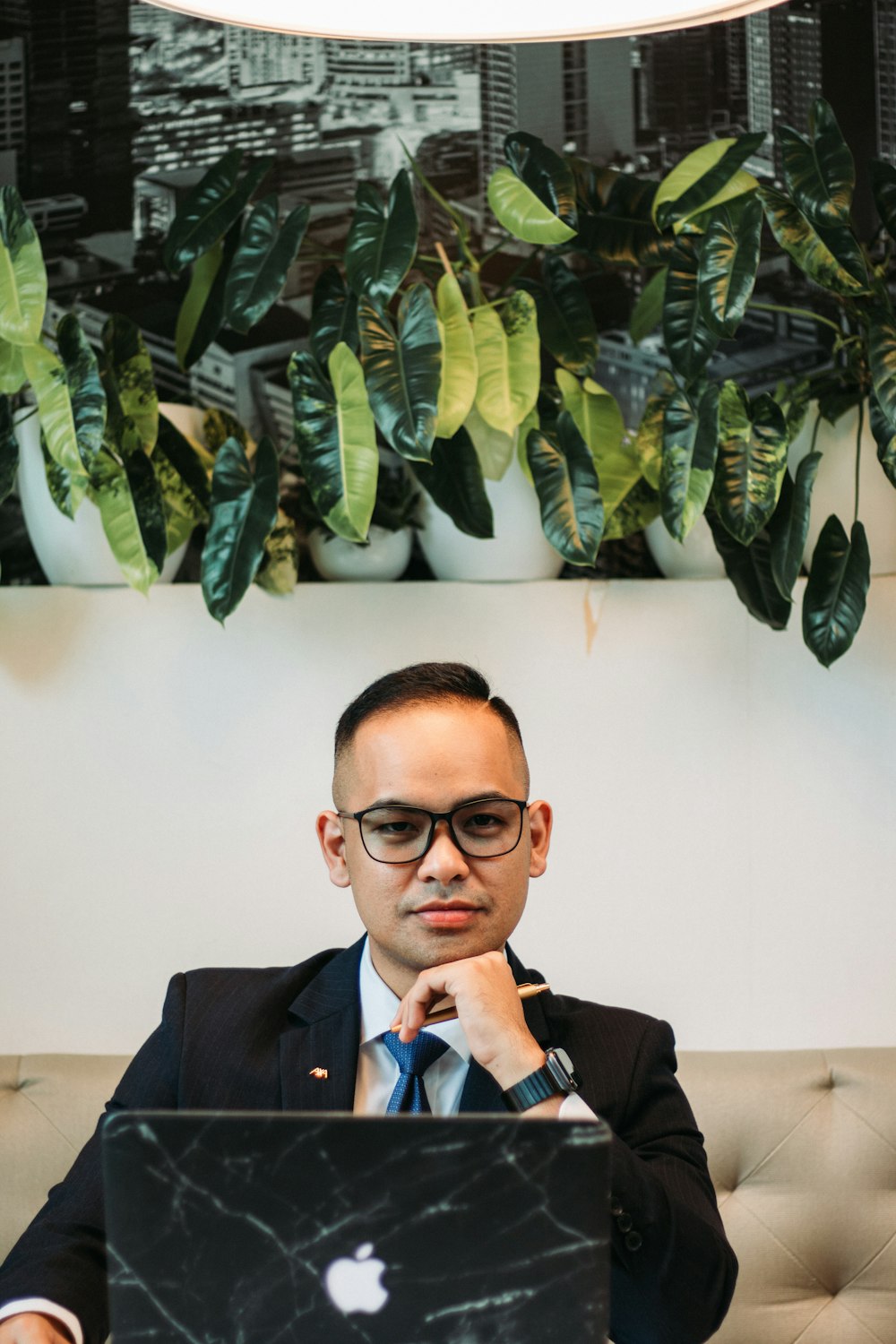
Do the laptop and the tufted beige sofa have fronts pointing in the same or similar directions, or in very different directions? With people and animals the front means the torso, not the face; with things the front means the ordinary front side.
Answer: very different directions

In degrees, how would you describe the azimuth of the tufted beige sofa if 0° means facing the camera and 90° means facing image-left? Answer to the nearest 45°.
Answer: approximately 0°

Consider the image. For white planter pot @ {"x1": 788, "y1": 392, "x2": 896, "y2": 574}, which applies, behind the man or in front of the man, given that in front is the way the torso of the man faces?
behind

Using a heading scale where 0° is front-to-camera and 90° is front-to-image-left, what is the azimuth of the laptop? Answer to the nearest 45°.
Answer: approximately 180°

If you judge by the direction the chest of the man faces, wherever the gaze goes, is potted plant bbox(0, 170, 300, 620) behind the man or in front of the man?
behind

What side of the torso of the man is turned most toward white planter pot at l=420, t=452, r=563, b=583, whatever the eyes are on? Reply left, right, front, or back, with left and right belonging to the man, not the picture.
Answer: back
